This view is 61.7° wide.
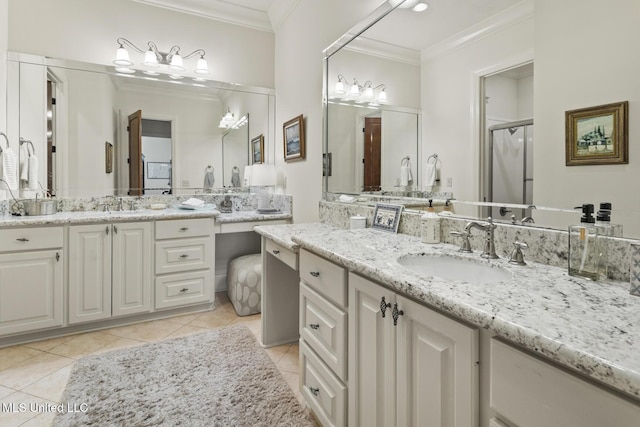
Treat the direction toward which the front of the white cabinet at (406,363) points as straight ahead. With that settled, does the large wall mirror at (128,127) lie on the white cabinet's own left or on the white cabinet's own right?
on the white cabinet's own right

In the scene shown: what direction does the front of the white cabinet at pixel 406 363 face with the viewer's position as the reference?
facing the viewer and to the left of the viewer

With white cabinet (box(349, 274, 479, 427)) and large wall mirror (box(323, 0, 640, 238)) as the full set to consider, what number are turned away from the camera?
0

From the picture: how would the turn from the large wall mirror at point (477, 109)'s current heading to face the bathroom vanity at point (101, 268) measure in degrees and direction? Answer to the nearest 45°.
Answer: approximately 45° to its right

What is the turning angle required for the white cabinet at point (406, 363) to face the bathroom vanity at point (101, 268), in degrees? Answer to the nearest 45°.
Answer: approximately 90° to its right
